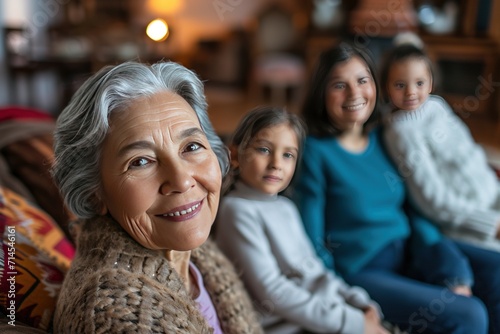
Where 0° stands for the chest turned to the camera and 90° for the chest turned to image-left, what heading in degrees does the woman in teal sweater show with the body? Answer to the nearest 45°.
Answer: approximately 315°
